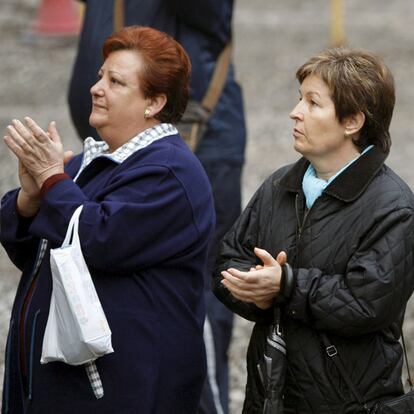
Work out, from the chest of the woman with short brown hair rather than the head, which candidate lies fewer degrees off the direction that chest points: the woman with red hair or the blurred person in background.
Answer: the woman with red hair

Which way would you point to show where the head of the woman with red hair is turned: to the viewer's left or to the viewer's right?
to the viewer's left

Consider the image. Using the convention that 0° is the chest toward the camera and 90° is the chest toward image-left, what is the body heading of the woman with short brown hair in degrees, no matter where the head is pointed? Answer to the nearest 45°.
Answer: approximately 45°

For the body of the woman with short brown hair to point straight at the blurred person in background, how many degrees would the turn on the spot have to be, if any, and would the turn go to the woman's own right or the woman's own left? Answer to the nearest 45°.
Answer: approximately 90° to the woman's own right

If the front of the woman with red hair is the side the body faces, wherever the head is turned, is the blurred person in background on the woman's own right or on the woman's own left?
on the woman's own right

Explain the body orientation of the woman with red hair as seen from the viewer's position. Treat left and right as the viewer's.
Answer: facing to the left of the viewer
